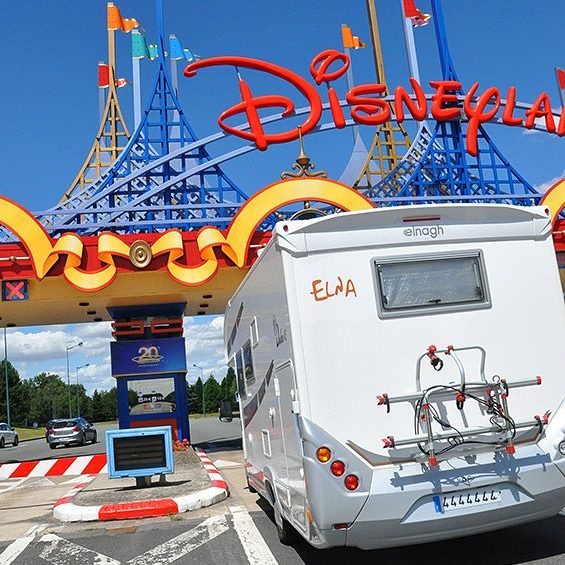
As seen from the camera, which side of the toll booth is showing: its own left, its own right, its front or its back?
front

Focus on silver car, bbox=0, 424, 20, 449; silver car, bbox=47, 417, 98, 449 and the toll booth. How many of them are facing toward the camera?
1

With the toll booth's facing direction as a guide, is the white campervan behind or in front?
in front

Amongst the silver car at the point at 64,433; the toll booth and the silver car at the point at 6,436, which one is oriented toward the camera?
the toll booth

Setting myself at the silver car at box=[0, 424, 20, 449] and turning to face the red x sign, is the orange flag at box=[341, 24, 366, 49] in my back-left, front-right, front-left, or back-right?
front-left

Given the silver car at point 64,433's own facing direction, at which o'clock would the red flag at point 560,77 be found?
The red flag is roughly at 3 o'clock from the silver car.
